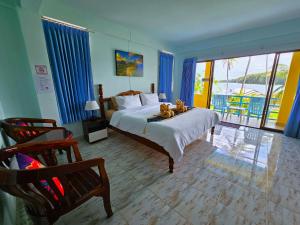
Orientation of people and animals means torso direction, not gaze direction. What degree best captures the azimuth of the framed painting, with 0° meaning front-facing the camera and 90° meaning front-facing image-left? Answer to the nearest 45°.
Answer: approximately 315°

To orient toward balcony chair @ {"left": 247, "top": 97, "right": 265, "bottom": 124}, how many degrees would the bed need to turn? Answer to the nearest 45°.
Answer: approximately 90° to its left

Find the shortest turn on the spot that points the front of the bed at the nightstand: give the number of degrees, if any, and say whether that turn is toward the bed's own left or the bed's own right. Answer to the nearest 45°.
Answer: approximately 135° to the bed's own right

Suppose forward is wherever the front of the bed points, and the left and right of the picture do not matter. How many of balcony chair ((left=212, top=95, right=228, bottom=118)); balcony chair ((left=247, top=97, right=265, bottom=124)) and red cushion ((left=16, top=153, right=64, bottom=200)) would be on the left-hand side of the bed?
2

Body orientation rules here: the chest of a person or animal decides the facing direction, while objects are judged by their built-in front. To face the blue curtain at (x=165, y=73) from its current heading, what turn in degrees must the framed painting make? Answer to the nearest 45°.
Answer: approximately 90° to its left

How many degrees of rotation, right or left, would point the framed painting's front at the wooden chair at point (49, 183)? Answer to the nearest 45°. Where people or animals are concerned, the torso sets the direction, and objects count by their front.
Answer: approximately 45° to its right

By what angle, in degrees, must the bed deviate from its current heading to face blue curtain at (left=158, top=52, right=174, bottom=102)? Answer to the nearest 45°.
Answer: approximately 135° to its left

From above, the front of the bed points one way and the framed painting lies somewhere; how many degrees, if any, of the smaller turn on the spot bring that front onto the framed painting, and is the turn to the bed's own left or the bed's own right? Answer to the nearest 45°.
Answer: approximately 180°

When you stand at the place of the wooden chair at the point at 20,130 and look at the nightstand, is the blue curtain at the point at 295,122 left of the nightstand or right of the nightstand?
right

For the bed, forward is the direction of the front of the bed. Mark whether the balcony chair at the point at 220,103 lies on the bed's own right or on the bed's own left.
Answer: on the bed's own left

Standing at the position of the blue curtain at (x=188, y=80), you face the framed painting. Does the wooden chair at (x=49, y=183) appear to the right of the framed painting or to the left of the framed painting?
left
